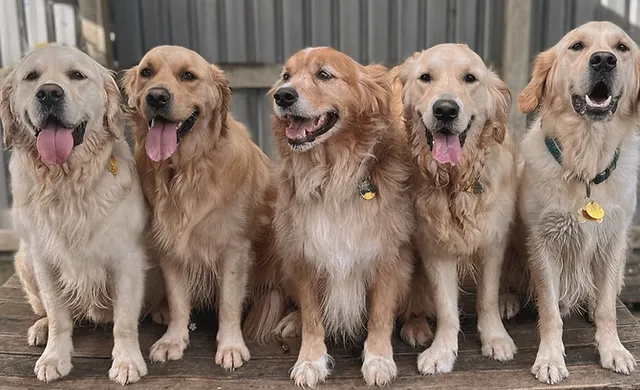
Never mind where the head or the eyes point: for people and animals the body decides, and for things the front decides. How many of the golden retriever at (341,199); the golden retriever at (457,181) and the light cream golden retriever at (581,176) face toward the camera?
3

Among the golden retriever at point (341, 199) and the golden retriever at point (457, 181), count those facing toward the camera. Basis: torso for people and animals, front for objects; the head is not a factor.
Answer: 2

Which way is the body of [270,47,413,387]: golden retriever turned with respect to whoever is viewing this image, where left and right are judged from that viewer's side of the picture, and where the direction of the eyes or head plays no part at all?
facing the viewer

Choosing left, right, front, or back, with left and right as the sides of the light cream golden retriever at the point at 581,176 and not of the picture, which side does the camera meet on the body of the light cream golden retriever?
front

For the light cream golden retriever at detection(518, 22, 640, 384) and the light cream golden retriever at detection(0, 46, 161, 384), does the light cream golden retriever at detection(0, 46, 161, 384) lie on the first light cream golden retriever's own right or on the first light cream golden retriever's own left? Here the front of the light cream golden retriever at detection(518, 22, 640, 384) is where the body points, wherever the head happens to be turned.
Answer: on the first light cream golden retriever's own right

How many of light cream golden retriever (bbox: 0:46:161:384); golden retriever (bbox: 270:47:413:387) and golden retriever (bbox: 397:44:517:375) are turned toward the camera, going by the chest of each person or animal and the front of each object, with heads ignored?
3

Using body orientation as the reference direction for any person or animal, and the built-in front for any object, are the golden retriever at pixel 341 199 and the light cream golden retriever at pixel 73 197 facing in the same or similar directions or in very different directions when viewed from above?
same or similar directions

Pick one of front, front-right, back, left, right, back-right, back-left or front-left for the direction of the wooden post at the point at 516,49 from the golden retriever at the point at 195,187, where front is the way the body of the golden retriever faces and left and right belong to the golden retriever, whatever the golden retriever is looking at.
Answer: back

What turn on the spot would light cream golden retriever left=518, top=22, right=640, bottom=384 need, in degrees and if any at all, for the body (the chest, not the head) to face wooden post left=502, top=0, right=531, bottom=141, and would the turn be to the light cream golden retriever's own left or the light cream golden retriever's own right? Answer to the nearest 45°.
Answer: approximately 180°

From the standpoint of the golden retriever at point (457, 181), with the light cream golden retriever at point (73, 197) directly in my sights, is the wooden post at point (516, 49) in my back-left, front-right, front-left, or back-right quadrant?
back-right

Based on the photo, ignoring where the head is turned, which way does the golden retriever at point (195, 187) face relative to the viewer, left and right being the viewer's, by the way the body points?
facing the viewer and to the left of the viewer

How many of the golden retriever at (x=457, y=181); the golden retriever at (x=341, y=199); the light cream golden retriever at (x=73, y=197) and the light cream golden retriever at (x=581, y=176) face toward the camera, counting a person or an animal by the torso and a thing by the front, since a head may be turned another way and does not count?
4
